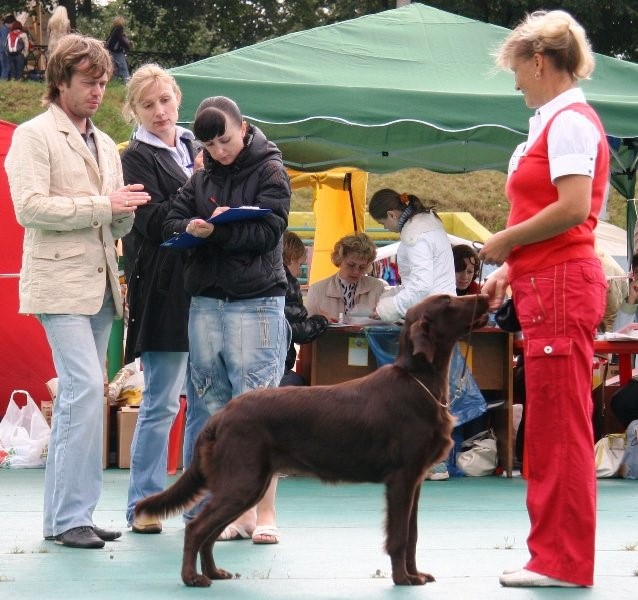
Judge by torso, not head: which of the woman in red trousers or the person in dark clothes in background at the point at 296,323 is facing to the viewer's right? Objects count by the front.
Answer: the person in dark clothes in background

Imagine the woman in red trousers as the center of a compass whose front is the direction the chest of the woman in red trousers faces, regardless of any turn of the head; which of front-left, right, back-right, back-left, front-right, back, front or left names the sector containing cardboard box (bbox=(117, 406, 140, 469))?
front-right

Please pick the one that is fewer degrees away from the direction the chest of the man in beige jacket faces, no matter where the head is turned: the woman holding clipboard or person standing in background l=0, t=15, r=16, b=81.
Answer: the woman holding clipboard

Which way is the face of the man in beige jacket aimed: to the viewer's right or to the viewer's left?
to the viewer's right

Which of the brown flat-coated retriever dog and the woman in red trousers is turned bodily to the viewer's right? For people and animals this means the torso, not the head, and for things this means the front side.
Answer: the brown flat-coated retriever dog

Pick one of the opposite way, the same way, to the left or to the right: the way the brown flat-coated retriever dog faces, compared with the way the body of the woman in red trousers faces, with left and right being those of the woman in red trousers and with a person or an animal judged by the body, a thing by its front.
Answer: the opposite way

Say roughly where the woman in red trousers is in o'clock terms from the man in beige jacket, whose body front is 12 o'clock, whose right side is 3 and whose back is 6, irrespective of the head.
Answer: The woman in red trousers is roughly at 12 o'clock from the man in beige jacket.

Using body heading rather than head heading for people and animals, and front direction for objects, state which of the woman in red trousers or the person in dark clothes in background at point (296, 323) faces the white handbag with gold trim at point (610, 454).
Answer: the person in dark clothes in background

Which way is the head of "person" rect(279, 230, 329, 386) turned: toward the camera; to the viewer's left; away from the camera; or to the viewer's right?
to the viewer's right

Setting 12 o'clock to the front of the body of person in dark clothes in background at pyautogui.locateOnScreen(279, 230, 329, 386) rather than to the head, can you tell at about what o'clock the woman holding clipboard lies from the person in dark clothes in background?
The woman holding clipboard is roughly at 3 o'clock from the person in dark clothes in background.

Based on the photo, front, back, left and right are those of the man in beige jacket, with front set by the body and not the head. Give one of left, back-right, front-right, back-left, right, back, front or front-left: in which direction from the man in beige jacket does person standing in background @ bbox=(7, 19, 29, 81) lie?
back-left

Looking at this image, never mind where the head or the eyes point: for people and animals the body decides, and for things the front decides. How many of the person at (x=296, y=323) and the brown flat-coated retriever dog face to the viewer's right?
2

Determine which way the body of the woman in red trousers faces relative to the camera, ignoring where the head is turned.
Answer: to the viewer's left

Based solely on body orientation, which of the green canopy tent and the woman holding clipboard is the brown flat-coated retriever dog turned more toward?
the green canopy tent

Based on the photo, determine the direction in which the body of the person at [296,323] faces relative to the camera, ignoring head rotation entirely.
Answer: to the viewer's right

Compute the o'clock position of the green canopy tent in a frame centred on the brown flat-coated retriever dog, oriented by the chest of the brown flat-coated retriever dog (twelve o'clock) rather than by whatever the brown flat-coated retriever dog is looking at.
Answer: The green canopy tent is roughly at 9 o'clock from the brown flat-coated retriever dog.
